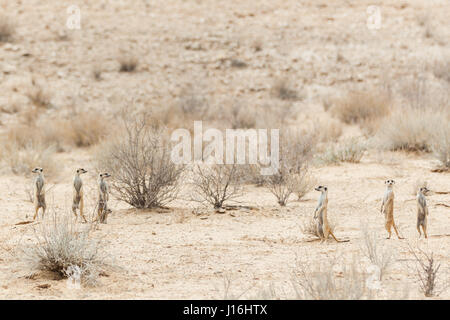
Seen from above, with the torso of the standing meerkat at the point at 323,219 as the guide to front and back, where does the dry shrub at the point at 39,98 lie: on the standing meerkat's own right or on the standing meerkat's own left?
on the standing meerkat's own right

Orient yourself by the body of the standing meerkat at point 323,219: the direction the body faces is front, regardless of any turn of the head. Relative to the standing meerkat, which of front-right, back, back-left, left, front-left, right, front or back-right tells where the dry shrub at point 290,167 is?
right
